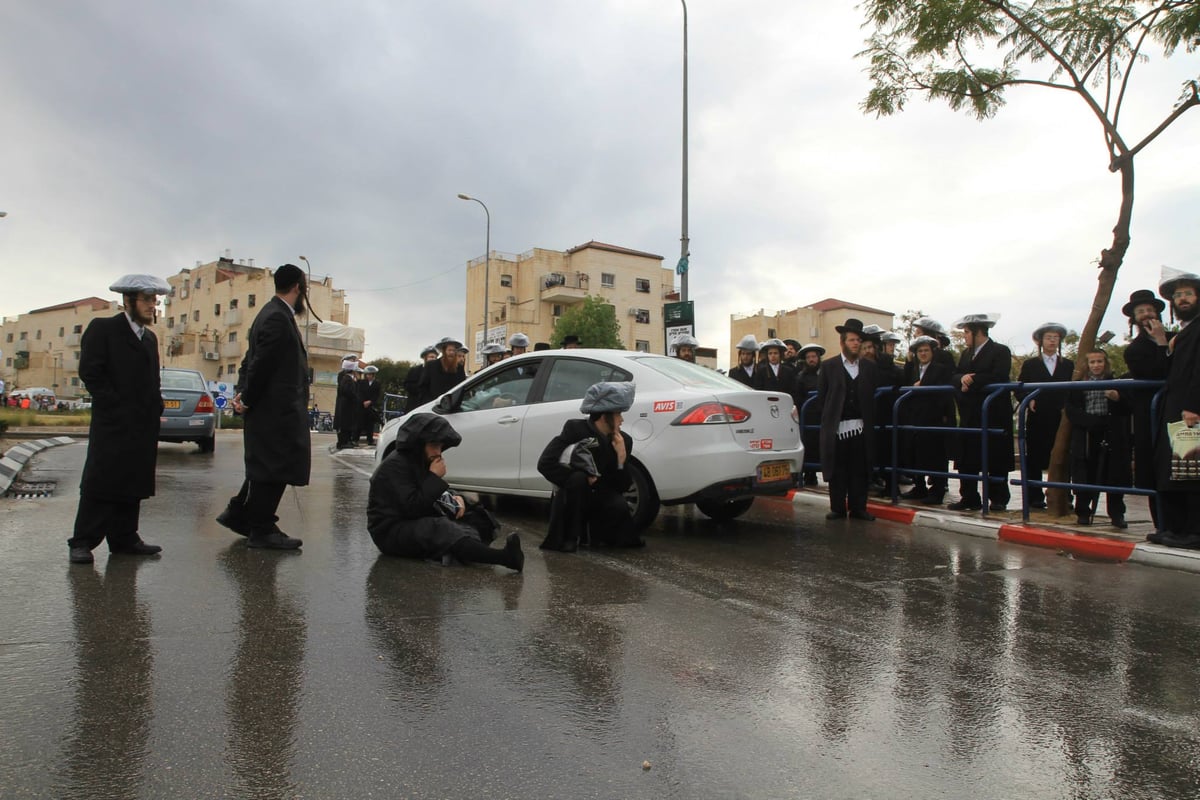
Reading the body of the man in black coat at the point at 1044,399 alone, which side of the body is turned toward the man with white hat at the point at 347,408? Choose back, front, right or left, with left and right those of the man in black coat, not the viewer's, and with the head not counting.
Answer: right

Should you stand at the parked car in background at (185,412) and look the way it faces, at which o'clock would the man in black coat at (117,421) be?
The man in black coat is roughly at 6 o'clock from the parked car in background.

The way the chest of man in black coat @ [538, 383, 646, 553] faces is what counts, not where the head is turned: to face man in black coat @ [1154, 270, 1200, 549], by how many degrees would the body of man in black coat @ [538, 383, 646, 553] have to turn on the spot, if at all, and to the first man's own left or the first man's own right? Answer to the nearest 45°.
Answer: approximately 45° to the first man's own left

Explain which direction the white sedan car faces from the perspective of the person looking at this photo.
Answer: facing away from the viewer and to the left of the viewer

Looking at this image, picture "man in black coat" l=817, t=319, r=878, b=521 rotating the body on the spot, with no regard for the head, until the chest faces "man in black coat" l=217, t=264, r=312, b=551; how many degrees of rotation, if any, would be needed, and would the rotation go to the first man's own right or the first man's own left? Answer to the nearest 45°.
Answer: approximately 45° to the first man's own right

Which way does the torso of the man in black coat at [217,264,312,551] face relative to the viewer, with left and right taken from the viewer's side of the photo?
facing to the right of the viewer

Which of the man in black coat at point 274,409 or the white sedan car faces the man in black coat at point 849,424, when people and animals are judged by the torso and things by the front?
the man in black coat at point 274,409

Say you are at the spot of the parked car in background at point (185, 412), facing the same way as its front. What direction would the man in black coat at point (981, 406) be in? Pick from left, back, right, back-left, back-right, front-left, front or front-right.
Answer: back-right

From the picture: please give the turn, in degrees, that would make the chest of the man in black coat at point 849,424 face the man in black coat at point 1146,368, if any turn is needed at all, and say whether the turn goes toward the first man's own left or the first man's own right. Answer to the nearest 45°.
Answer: approximately 90° to the first man's own left

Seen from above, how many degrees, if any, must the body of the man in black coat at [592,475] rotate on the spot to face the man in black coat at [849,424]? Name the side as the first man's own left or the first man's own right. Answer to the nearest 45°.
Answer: approximately 90° to the first man's own left

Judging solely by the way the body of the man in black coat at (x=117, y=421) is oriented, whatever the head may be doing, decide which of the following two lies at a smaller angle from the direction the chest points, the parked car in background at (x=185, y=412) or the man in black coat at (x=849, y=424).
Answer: the man in black coat
